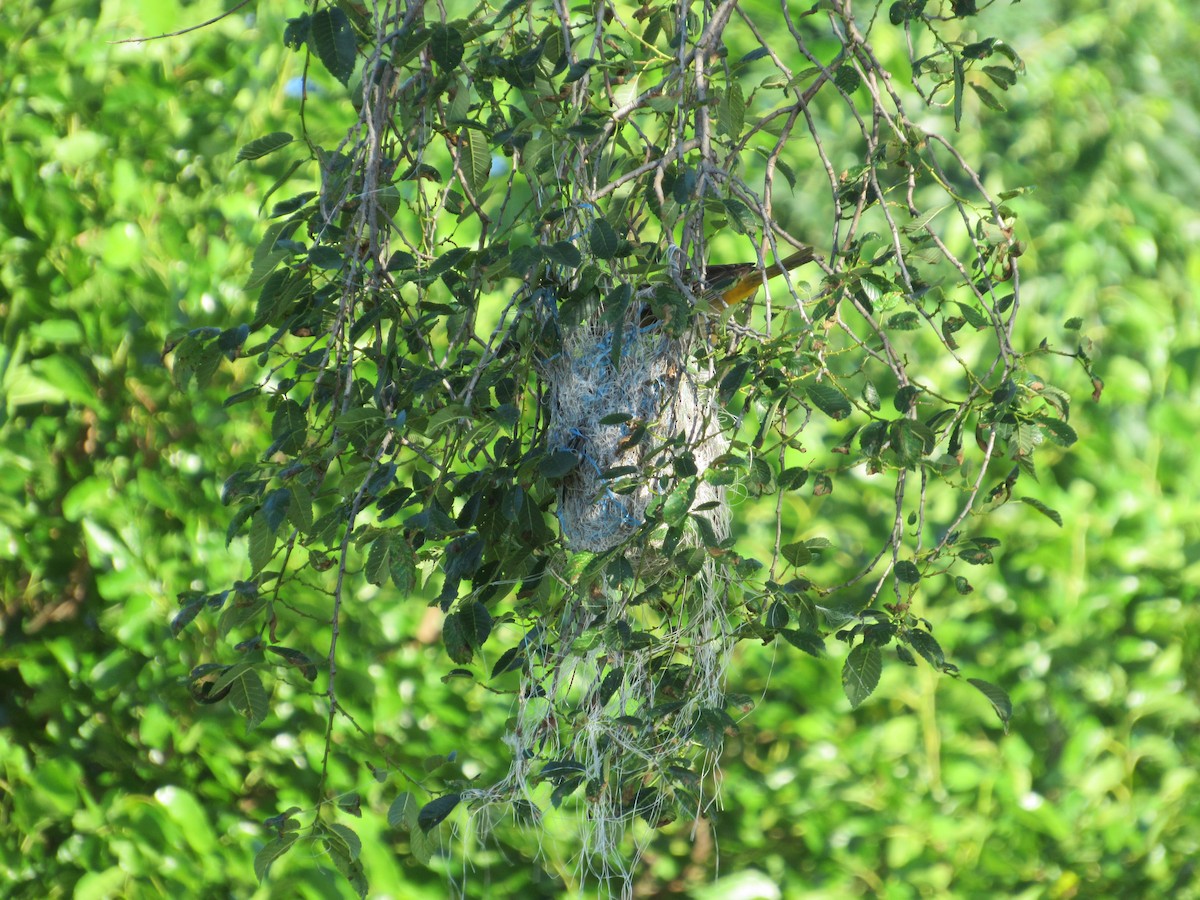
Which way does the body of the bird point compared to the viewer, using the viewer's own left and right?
facing to the left of the viewer
